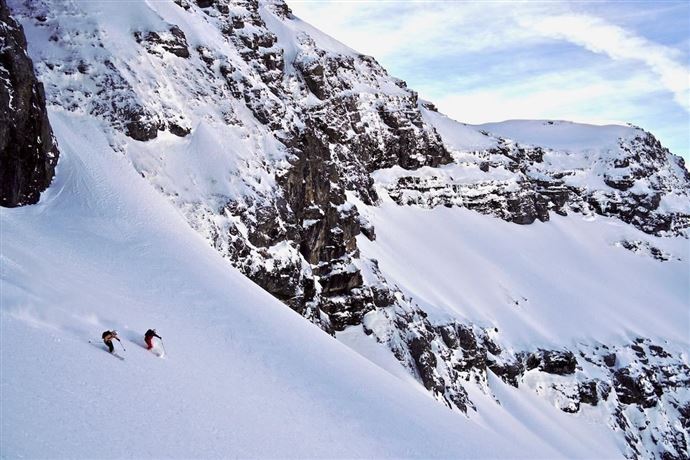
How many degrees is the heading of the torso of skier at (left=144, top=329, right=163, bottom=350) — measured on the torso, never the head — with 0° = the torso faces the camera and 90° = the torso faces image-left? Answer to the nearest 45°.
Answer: approximately 270°

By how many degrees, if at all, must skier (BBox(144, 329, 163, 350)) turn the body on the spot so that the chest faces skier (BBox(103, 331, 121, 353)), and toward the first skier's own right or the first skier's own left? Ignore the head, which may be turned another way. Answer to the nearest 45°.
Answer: approximately 135° to the first skier's own right
